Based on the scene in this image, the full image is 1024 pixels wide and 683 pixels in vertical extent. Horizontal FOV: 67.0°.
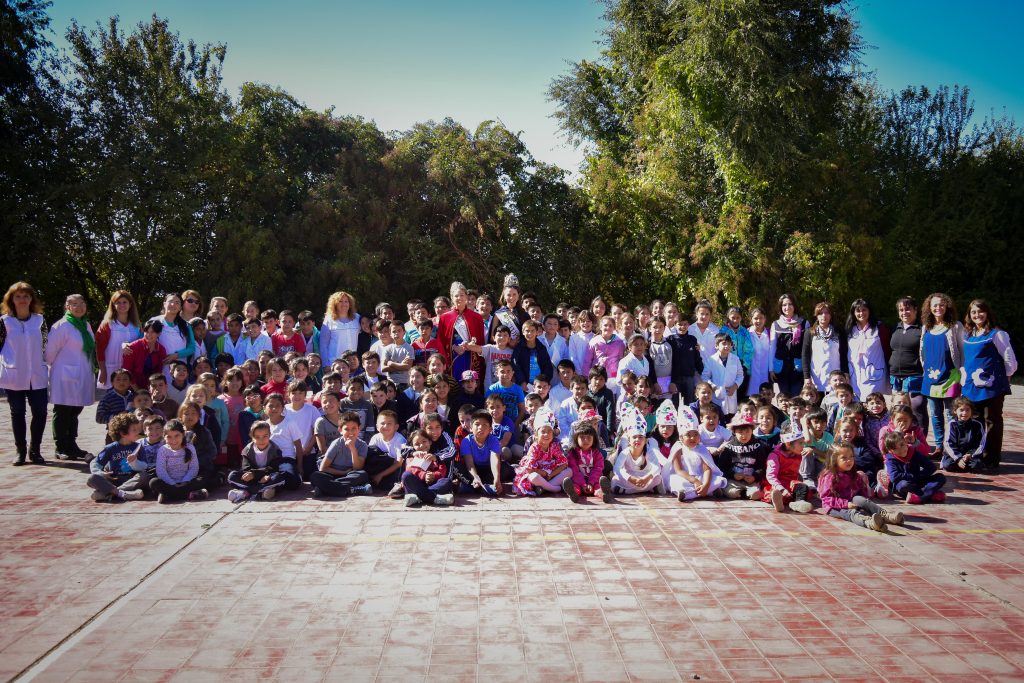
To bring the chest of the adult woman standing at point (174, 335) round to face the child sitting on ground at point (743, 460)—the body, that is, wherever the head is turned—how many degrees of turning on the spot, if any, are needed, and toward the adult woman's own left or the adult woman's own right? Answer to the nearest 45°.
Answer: approximately 45° to the adult woman's own left

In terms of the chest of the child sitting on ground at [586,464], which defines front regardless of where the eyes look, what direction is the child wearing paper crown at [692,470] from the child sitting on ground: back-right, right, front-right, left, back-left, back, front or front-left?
left

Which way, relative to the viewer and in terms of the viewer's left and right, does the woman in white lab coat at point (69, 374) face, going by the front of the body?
facing the viewer and to the right of the viewer

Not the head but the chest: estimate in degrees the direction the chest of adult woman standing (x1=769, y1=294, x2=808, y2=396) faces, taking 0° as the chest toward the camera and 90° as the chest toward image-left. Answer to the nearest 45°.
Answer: approximately 0°

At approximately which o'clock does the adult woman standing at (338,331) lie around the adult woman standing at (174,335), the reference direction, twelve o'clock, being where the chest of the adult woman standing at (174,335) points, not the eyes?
the adult woman standing at (338,331) is roughly at 9 o'clock from the adult woman standing at (174,335).

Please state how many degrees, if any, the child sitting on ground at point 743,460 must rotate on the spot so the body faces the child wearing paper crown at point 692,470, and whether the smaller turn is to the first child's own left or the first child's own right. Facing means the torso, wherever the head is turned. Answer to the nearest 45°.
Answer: approximately 45° to the first child's own right

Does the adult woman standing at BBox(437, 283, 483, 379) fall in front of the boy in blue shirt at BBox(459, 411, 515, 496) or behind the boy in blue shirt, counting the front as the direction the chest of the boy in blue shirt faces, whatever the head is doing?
behind

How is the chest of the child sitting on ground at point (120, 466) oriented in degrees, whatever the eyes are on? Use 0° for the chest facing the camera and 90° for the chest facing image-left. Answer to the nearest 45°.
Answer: approximately 315°
